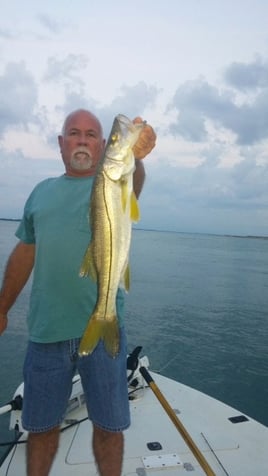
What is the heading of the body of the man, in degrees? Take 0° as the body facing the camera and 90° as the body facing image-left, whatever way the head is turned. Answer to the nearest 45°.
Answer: approximately 0°

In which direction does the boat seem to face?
away from the camera
